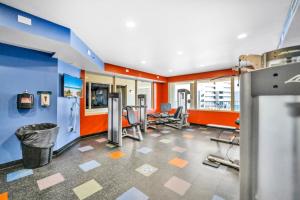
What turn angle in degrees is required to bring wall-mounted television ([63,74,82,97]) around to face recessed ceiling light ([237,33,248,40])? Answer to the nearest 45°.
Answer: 0° — it already faces it

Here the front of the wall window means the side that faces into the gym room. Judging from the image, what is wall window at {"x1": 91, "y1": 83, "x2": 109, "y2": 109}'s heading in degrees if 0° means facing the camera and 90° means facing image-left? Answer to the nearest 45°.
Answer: approximately 0°

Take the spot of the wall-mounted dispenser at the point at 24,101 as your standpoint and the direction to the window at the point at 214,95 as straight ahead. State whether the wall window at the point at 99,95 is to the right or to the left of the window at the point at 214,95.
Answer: left

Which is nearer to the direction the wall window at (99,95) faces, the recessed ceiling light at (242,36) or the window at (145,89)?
the recessed ceiling light

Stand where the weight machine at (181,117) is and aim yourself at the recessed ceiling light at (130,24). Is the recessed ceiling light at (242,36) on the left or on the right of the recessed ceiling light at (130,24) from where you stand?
left
